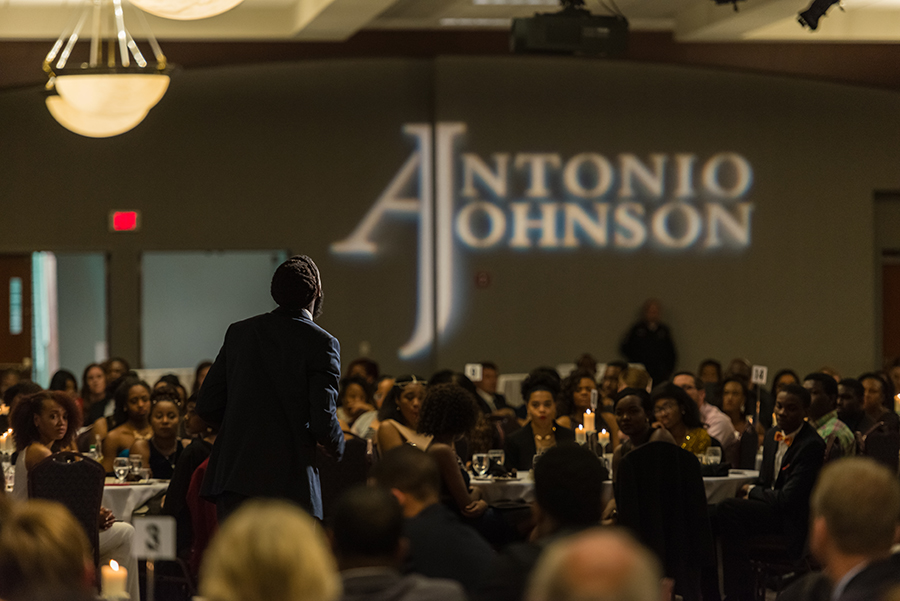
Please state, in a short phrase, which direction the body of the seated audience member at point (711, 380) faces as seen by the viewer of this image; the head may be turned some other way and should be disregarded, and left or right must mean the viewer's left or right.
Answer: facing the viewer

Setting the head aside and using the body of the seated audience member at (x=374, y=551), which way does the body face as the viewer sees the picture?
away from the camera

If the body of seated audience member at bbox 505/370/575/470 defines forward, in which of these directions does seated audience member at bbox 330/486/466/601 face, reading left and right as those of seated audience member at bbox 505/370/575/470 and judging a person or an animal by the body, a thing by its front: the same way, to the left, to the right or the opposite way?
the opposite way

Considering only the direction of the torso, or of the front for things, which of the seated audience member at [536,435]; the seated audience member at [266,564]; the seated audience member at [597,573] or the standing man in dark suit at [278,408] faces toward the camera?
the seated audience member at [536,435]

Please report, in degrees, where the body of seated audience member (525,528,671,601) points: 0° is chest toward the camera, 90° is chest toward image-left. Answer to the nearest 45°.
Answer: approximately 180°

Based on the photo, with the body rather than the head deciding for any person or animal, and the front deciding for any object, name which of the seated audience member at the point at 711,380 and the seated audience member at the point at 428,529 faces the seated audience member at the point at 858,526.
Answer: the seated audience member at the point at 711,380

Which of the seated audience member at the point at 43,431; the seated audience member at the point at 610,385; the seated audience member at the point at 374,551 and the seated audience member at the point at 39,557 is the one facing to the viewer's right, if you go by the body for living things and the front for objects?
the seated audience member at the point at 43,431

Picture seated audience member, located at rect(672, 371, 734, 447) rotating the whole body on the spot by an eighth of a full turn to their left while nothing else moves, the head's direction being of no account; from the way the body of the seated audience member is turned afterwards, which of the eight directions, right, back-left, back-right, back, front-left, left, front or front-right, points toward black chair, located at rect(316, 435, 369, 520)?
front-right

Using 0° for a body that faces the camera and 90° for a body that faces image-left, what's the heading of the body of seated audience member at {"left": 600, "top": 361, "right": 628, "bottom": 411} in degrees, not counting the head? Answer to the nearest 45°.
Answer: approximately 45°

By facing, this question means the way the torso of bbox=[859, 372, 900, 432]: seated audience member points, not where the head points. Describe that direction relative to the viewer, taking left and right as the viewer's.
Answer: facing the viewer and to the left of the viewer

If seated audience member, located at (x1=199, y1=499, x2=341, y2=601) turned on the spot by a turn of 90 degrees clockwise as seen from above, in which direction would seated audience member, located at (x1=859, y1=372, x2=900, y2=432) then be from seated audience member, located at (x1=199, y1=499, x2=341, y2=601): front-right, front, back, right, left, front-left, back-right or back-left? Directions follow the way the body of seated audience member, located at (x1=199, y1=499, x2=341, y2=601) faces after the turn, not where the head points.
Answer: front-left

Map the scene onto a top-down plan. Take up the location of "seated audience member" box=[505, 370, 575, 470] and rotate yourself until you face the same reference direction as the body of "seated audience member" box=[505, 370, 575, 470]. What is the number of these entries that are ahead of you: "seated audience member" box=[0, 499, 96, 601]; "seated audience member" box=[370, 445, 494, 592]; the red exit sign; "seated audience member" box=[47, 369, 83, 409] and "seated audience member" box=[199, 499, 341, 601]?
3

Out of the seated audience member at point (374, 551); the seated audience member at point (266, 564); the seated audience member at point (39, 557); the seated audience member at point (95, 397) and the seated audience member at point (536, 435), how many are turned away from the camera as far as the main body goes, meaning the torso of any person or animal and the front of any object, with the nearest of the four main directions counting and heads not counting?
3

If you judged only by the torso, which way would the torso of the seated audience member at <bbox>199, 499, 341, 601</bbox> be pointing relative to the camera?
away from the camera

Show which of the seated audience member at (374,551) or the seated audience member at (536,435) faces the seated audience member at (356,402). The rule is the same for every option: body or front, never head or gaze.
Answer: the seated audience member at (374,551)

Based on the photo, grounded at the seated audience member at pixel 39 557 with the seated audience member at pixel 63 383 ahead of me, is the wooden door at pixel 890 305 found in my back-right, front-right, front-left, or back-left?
front-right

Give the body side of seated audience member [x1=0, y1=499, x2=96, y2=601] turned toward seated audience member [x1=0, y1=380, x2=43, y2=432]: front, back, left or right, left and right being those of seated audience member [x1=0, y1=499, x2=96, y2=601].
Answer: front

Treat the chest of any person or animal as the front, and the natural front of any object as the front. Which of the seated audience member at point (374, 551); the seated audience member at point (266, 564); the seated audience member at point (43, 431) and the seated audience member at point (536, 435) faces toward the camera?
the seated audience member at point (536, 435)
